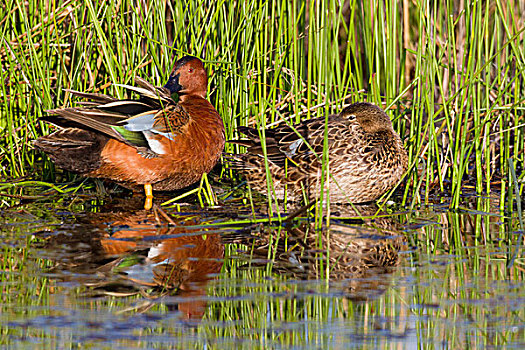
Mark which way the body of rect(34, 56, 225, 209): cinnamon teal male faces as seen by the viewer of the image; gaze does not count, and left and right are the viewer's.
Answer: facing to the right of the viewer

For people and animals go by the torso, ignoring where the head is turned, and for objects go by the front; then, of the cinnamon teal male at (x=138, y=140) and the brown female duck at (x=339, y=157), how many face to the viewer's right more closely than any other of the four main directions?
2

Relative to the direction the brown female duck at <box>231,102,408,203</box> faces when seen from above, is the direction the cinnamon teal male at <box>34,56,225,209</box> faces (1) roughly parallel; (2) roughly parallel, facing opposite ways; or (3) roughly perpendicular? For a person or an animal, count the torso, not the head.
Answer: roughly parallel

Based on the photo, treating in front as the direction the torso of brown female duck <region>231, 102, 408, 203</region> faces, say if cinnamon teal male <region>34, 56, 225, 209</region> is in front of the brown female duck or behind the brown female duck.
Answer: behind

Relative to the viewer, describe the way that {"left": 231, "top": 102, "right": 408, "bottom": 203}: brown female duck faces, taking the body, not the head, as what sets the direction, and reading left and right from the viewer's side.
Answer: facing to the right of the viewer

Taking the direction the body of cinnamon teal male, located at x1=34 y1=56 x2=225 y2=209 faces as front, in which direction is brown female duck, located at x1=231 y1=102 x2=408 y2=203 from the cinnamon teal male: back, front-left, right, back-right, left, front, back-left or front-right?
front
